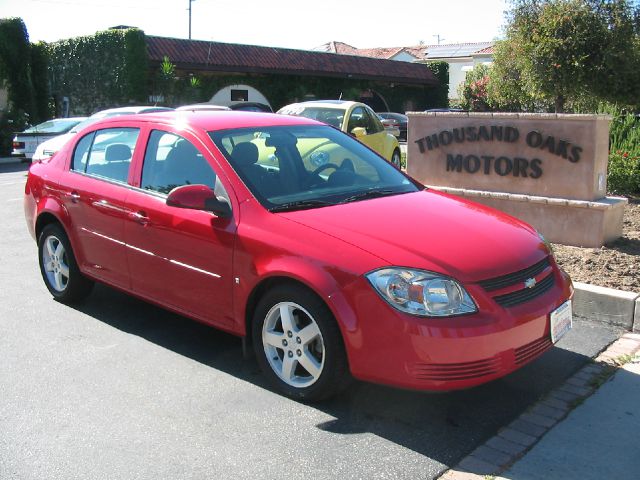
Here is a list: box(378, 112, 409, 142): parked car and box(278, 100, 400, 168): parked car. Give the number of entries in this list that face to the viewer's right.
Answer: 0

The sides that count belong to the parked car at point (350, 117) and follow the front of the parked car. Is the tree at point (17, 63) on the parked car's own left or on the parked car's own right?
on the parked car's own right

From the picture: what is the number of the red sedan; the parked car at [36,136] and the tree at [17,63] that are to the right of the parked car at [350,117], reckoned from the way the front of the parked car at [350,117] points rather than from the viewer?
2

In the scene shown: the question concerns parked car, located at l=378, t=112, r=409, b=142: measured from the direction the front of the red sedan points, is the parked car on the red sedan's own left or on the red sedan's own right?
on the red sedan's own left

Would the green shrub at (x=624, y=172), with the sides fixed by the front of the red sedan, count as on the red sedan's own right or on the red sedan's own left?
on the red sedan's own left

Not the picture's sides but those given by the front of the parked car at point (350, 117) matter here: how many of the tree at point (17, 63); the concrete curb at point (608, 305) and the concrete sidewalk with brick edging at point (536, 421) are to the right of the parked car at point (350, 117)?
1

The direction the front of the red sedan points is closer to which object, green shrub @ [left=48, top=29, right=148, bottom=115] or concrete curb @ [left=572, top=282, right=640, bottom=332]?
the concrete curb

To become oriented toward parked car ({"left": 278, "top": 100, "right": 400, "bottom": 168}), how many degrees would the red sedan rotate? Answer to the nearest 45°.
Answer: approximately 135° to its left
